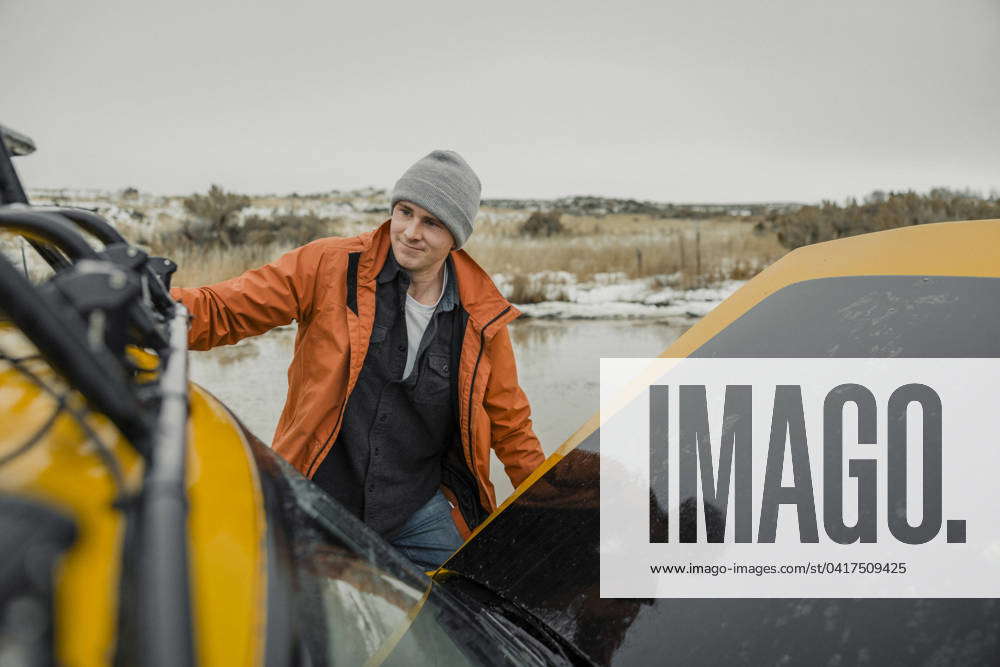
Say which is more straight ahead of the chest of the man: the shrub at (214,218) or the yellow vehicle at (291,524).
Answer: the yellow vehicle

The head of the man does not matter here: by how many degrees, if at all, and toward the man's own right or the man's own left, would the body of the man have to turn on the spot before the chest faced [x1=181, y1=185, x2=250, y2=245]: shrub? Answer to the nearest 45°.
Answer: approximately 180°

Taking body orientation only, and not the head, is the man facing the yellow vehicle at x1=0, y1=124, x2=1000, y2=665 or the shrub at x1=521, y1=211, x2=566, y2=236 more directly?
the yellow vehicle

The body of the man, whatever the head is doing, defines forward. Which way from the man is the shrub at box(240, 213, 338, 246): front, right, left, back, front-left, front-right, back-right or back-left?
back

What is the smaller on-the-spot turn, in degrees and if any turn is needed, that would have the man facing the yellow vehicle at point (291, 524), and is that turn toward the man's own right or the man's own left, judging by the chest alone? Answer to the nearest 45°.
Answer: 0° — they already face it

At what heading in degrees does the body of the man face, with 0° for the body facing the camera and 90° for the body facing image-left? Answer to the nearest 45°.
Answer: approximately 0°

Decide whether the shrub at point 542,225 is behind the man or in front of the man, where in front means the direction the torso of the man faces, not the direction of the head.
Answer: behind
